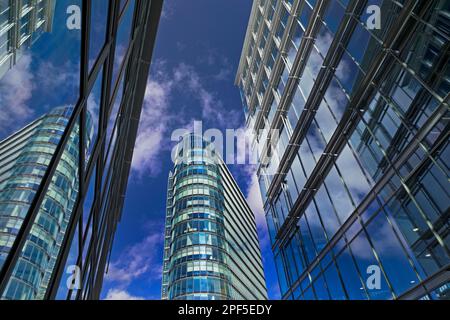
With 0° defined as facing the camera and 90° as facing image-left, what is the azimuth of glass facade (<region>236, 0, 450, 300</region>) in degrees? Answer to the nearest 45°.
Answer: approximately 45°
